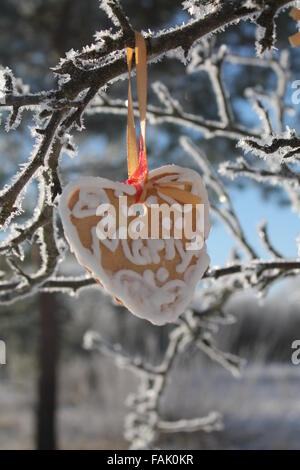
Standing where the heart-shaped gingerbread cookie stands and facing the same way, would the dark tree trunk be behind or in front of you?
behind

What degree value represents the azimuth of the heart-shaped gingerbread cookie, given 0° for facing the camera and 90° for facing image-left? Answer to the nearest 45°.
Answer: approximately 0°
